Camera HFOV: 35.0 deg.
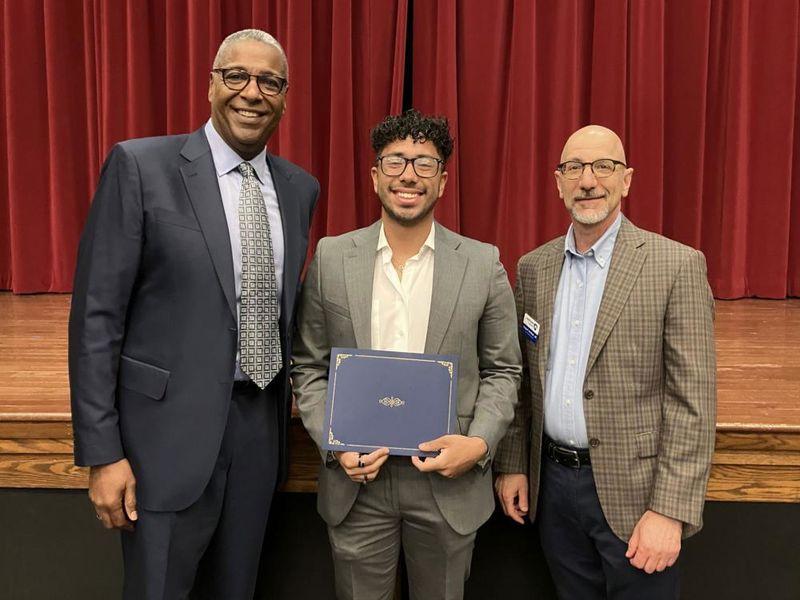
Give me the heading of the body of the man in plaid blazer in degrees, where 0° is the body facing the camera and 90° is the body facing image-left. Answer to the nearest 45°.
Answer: approximately 45°
